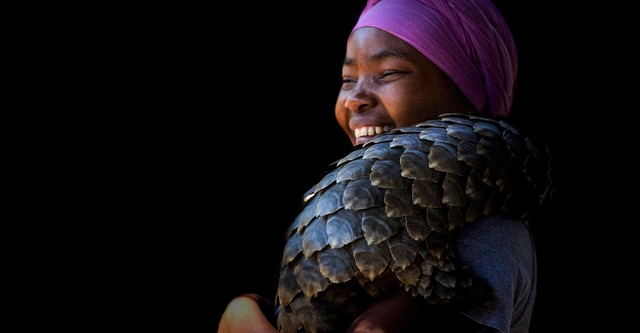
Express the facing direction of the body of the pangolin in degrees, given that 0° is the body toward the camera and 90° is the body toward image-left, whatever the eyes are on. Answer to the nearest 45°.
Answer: approximately 270°
